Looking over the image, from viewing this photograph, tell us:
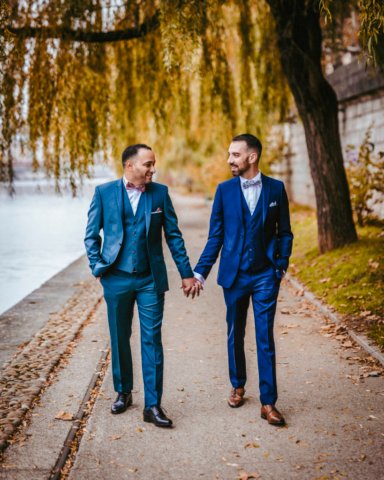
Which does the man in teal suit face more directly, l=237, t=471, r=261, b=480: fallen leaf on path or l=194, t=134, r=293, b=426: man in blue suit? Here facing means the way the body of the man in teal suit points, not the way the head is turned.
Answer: the fallen leaf on path

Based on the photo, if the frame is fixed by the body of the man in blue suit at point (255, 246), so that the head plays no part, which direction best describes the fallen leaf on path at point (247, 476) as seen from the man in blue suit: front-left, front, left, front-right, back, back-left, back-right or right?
front

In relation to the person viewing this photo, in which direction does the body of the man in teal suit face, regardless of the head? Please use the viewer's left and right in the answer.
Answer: facing the viewer

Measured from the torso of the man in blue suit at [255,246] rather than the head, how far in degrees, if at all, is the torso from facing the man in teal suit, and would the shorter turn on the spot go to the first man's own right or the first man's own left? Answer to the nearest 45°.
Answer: approximately 90° to the first man's own right

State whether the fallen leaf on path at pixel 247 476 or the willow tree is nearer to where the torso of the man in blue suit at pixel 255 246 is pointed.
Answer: the fallen leaf on path

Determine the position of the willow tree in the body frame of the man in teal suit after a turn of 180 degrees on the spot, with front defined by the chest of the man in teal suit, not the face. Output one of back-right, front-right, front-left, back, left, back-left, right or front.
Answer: front

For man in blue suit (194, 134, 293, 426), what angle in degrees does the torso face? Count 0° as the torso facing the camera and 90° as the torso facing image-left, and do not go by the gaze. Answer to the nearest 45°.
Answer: approximately 0°

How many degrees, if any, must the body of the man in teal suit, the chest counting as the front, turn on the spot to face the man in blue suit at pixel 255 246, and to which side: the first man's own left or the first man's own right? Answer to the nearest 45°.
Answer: approximately 90° to the first man's own left

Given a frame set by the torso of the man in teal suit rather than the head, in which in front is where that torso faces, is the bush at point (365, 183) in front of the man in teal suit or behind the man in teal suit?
behind

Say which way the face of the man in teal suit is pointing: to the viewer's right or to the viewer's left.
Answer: to the viewer's right

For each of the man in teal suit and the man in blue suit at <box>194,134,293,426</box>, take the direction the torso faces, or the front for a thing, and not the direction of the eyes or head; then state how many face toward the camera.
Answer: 2

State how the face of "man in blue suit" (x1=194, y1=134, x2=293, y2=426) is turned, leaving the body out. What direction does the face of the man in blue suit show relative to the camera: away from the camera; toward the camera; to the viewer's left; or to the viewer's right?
to the viewer's left
